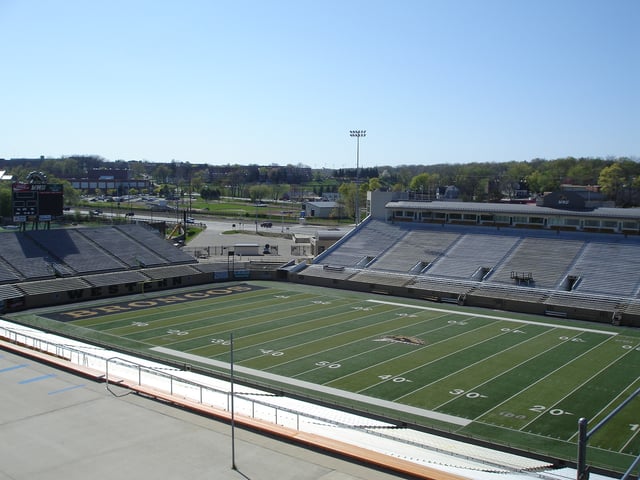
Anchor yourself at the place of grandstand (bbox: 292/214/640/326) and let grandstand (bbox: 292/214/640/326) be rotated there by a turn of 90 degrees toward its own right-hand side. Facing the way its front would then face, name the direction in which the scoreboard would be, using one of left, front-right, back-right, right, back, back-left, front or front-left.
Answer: front-left
